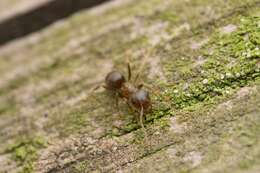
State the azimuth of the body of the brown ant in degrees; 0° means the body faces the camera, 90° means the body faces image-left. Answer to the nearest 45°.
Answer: approximately 315°

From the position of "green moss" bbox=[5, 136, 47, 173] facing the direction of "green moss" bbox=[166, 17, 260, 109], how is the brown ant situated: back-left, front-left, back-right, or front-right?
front-left

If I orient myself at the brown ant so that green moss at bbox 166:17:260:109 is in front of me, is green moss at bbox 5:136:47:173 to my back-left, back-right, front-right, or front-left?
back-right

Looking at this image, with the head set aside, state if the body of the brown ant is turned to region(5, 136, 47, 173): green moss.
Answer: no
